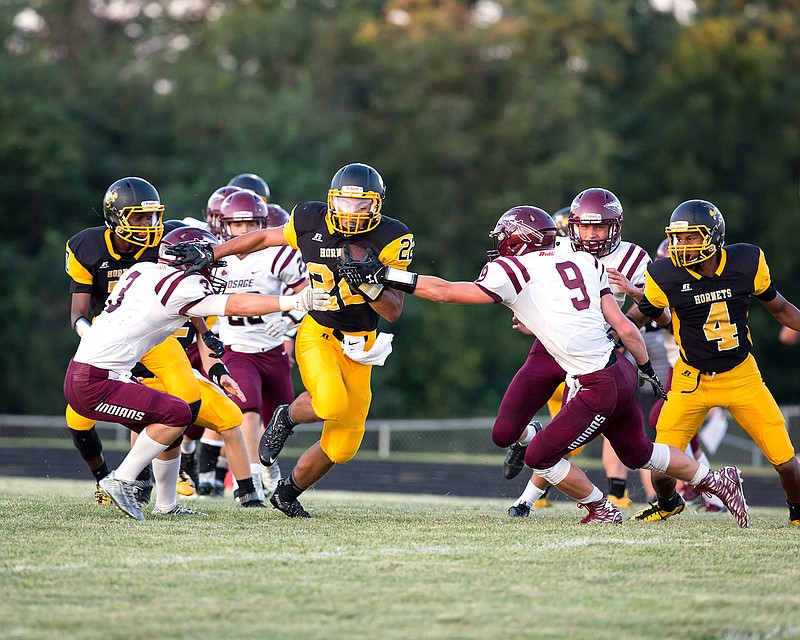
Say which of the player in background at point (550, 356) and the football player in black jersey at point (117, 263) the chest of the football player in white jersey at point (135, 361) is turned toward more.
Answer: the player in background

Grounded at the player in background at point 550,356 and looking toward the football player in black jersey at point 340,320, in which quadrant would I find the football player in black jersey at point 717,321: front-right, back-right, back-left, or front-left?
back-left

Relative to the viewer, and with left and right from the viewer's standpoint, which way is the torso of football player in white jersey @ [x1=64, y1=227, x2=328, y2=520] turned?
facing to the right of the viewer

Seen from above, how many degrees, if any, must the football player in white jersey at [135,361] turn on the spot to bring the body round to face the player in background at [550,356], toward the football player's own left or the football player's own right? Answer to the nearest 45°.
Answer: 0° — they already face them

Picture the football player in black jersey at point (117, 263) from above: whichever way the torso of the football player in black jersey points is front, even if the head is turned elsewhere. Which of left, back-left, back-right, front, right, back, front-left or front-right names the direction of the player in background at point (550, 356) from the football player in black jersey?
front-left

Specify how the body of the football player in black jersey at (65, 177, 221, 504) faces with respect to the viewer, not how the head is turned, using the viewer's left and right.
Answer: facing the viewer and to the right of the viewer

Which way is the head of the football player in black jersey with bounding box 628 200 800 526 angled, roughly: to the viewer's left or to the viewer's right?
to the viewer's left

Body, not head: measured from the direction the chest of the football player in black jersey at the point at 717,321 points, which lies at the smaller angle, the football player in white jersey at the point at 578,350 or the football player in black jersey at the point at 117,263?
the football player in white jersey

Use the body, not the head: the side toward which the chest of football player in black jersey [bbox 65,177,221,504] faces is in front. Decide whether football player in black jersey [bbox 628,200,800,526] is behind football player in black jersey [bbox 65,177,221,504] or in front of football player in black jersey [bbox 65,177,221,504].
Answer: in front
